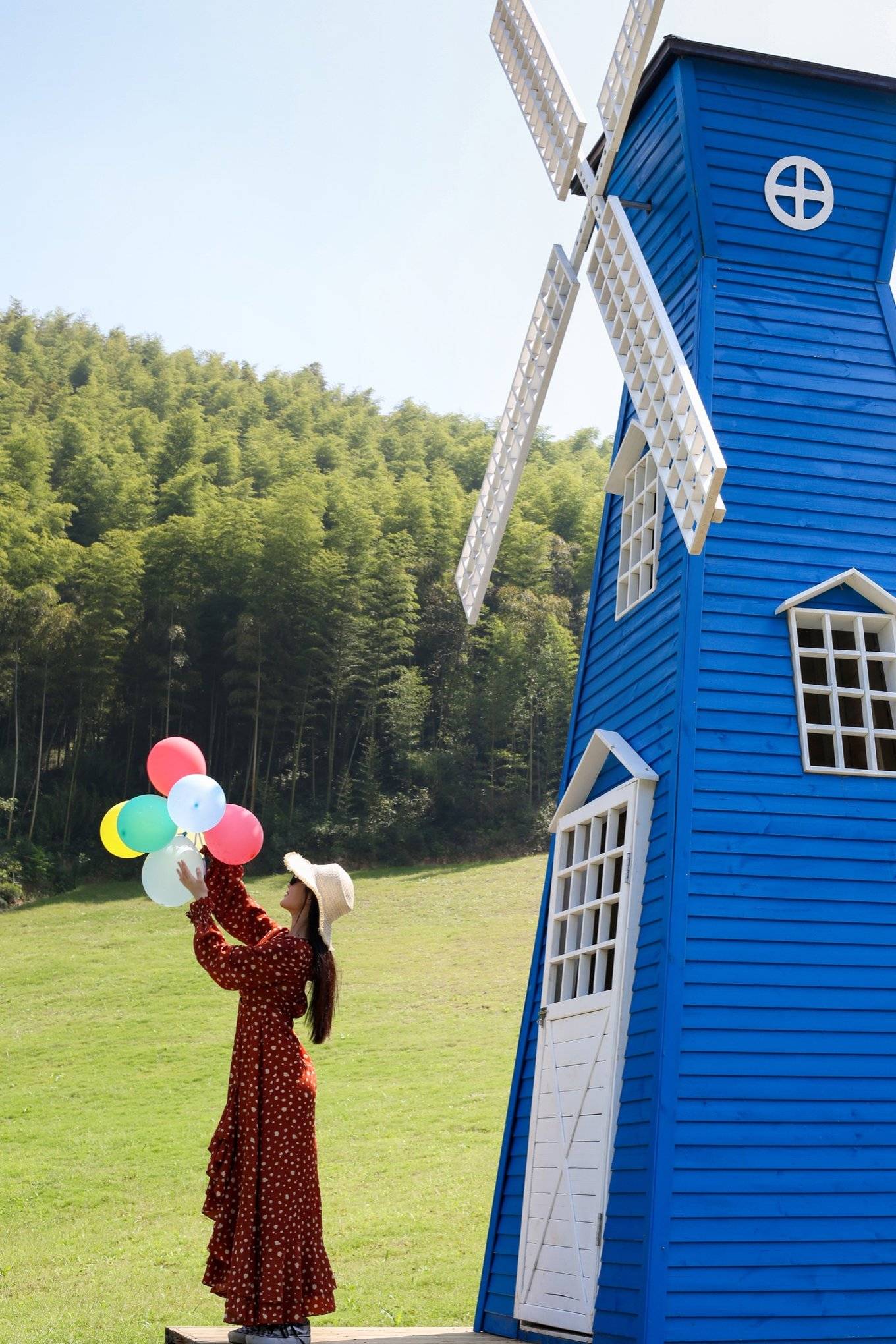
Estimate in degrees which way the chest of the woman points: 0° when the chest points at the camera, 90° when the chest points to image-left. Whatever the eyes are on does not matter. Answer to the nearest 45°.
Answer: approximately 90°

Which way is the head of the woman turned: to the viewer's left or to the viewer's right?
to the viewer's left
